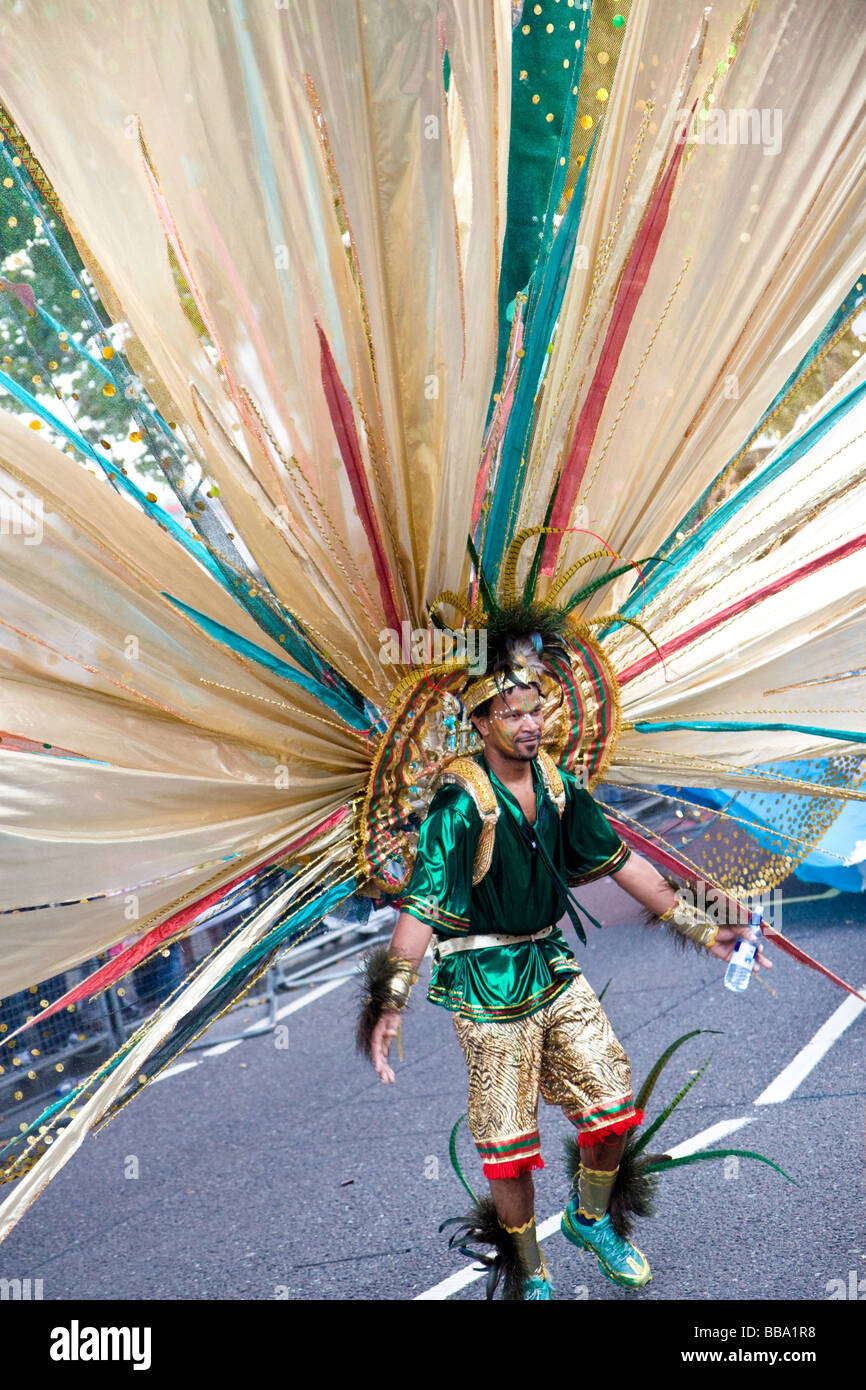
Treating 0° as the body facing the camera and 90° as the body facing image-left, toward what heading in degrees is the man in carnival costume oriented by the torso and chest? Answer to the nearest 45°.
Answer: approximately 315°
